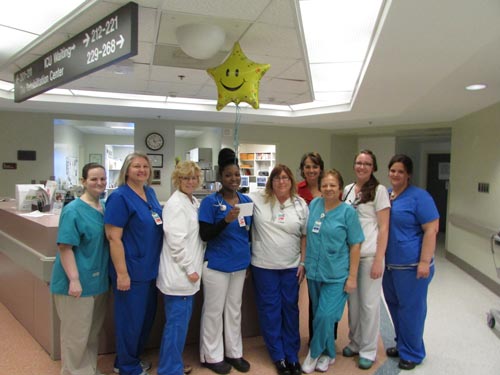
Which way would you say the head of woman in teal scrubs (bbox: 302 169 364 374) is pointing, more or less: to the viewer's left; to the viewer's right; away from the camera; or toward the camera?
toward the camera

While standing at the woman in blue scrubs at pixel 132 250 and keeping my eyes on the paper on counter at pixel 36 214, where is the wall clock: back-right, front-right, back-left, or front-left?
front-right

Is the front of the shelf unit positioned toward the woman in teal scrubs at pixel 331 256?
yes

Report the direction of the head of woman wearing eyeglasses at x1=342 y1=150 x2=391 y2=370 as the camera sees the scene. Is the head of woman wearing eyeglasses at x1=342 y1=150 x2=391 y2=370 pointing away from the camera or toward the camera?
toward the camera

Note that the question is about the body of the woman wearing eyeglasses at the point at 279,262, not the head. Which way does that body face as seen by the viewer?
toward the camera

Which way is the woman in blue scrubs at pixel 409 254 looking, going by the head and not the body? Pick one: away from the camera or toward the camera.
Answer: toward the camera

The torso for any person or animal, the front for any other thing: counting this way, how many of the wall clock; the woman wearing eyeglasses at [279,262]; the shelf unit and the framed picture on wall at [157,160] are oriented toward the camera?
4

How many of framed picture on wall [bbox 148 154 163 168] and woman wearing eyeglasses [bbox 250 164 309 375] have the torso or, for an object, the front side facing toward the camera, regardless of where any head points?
2

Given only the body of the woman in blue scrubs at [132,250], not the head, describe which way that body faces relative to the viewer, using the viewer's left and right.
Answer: facing the viewer and to the right of the viewer

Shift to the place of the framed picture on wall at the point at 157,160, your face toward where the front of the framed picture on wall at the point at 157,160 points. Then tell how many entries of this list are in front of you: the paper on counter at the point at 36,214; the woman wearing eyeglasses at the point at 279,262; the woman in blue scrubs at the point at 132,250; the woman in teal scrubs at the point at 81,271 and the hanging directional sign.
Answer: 5

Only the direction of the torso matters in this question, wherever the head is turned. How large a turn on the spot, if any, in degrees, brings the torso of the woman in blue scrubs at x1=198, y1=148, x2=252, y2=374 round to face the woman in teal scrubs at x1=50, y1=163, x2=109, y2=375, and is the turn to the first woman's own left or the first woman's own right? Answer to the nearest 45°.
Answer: approximately 135° to the first woman's own right

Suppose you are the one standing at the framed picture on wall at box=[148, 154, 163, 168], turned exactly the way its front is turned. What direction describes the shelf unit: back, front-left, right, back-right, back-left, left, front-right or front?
back-left

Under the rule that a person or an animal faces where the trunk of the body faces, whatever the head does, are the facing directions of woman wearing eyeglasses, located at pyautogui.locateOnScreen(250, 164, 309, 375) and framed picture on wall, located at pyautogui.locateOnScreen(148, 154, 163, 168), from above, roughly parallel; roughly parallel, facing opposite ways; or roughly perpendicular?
roughly parallel
